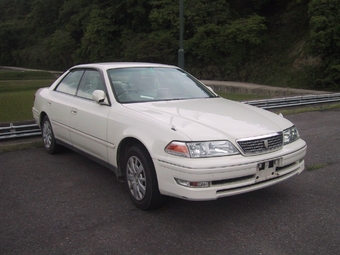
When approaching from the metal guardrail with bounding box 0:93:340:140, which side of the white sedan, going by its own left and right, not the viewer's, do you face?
left

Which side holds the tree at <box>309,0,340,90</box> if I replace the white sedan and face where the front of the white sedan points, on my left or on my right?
on my left

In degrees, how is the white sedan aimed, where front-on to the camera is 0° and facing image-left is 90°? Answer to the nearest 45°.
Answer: approximately 315°
